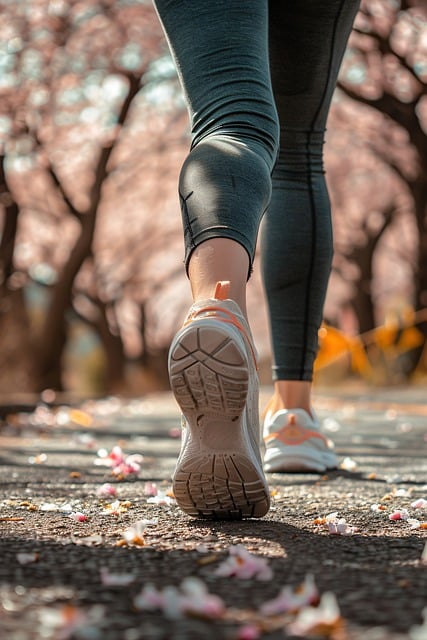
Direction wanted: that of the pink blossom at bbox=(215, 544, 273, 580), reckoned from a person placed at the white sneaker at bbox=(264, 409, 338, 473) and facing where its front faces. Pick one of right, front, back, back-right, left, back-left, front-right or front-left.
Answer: back

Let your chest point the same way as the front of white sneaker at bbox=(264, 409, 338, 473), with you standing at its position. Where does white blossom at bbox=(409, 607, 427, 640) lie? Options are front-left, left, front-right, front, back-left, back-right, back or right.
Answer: back

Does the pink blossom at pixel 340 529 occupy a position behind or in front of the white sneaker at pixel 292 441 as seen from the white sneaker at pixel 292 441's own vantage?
behind

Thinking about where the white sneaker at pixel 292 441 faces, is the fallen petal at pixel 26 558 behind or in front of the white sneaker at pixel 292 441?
behind

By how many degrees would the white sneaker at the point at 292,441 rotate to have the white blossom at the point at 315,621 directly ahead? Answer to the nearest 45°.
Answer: approximately 180°

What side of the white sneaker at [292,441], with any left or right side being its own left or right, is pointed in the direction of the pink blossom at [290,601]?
back

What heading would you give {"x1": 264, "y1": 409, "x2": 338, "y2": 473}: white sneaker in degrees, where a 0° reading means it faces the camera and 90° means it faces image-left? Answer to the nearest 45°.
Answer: approximately 180°
